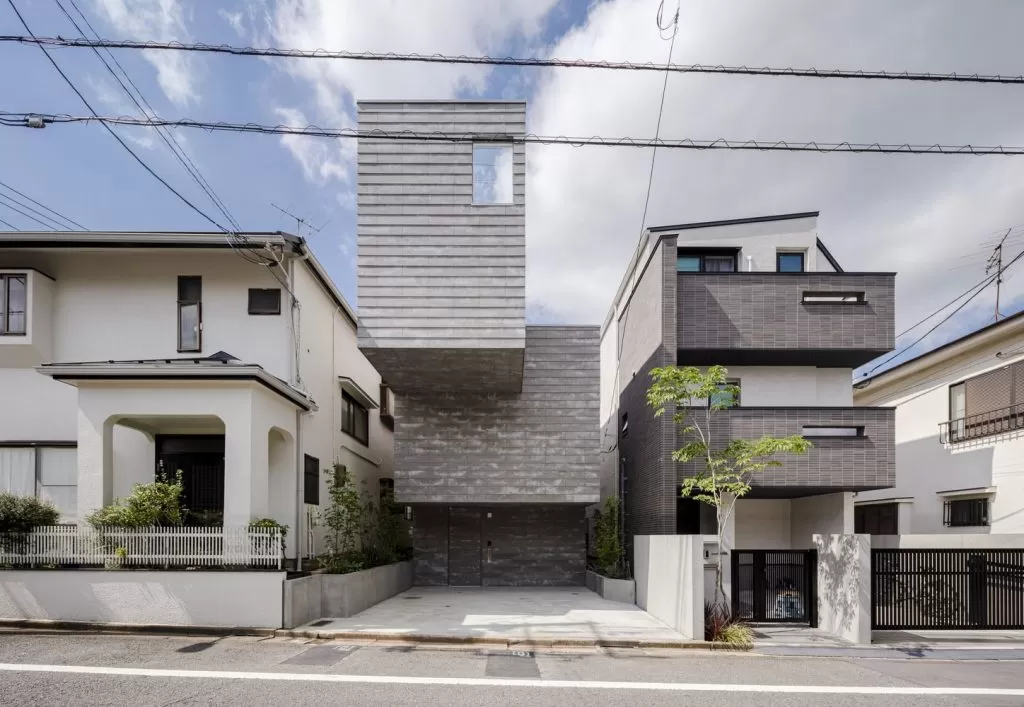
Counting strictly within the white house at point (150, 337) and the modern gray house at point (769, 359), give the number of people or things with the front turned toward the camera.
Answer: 2

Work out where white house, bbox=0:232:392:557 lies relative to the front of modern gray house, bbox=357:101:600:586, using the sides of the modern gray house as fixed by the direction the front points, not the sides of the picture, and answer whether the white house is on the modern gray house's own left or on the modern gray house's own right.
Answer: on the modern gray house's own right

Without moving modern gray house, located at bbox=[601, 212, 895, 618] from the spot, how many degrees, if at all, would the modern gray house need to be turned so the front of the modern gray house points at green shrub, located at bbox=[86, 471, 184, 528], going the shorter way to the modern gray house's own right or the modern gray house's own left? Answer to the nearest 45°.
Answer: approximately 45° to the modern gray house's own right

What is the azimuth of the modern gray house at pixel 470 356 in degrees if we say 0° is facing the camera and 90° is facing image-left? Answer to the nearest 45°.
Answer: approximately 0°

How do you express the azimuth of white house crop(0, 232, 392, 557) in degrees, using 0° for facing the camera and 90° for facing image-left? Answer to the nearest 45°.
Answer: approximately 0°

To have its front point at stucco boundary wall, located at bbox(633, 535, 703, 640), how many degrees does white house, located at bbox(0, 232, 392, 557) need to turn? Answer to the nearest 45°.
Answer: approximately 45° to its left
